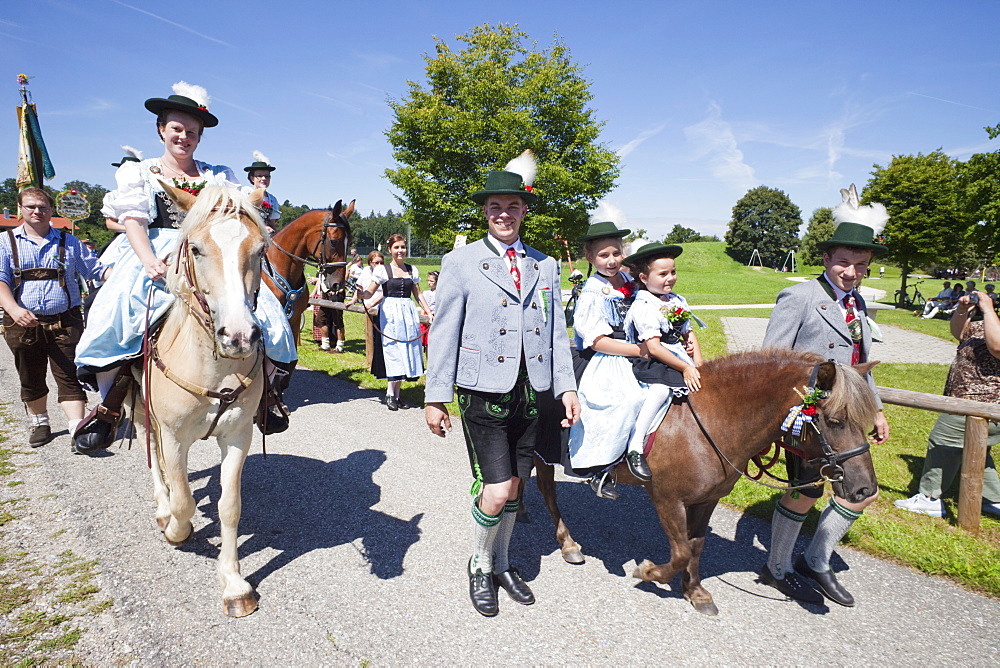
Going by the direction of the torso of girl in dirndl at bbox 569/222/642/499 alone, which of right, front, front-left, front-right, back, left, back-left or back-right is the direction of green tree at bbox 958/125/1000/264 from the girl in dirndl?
left

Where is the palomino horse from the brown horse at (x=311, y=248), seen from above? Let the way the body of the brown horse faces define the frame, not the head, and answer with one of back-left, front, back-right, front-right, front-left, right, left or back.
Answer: front-right

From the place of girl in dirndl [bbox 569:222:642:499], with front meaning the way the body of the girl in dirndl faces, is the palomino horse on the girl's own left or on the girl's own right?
on the girl's own right

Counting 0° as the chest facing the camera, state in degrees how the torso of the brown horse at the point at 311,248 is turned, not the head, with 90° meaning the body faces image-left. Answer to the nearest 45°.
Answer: approximately 315°

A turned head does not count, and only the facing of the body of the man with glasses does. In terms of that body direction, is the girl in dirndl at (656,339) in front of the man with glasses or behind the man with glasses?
in front

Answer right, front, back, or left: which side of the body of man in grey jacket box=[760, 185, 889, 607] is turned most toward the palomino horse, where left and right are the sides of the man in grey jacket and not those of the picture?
right

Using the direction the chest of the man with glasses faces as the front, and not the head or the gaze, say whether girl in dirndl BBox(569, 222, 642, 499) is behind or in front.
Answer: in front

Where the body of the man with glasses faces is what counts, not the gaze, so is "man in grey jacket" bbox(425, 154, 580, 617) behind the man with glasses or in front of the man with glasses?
in front

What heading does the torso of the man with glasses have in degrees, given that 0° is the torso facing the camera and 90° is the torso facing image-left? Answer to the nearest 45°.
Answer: approximately 0°

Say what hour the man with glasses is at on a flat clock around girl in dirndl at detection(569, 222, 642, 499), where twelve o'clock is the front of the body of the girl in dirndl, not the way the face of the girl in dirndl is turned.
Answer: The man with glasses is roughly at 5 o'clock from the girl in dirndl.
